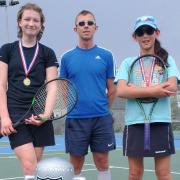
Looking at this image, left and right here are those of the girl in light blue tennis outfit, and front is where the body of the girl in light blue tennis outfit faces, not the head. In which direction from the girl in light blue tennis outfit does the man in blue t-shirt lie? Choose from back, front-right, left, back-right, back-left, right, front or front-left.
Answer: back-right

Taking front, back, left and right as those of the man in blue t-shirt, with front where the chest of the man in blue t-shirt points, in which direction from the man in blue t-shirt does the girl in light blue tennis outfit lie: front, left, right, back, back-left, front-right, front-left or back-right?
front-left

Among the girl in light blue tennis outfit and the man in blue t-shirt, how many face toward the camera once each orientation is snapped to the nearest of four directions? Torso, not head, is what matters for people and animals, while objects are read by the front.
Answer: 2

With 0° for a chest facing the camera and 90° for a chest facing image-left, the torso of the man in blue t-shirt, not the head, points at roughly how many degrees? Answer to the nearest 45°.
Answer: approximately 0°

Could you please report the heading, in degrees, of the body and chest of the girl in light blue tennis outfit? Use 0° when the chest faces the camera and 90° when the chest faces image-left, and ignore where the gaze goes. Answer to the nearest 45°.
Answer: approximately 0°
